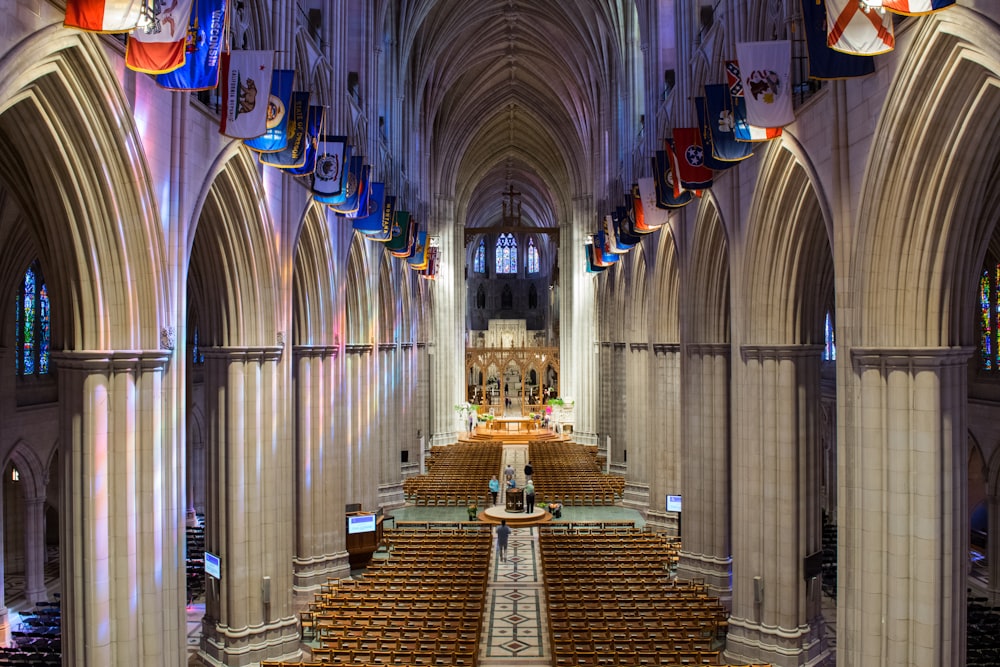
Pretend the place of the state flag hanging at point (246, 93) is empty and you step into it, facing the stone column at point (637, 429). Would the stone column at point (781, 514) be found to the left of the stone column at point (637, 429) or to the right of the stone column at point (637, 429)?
right

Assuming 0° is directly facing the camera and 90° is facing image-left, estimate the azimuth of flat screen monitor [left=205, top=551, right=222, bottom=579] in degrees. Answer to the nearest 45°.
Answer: approximately 45°

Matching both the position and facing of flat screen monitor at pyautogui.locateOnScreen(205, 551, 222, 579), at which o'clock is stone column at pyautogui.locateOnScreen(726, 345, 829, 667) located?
The stone column is roughly at 8 o'clock from the flat screen monitor.

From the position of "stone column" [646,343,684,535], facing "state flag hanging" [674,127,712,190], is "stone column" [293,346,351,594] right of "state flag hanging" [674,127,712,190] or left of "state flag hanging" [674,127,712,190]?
right

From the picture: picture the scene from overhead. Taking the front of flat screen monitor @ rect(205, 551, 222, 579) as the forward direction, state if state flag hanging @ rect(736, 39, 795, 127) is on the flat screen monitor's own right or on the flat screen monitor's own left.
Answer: on the flat screen monitor's own left

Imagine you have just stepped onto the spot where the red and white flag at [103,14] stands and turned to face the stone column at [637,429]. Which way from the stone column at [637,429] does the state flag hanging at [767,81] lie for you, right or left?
right

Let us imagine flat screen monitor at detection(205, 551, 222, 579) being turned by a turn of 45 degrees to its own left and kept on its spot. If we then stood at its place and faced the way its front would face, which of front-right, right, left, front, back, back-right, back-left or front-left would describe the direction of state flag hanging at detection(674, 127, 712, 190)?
left

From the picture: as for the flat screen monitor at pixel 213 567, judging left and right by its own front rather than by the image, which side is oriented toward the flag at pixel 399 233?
back

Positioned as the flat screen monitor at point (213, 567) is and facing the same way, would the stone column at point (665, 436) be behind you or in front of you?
behind

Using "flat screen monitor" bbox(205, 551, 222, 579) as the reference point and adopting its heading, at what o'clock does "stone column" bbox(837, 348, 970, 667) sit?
The stone column is roughly at 9 o'clock from the flat screen monitor.

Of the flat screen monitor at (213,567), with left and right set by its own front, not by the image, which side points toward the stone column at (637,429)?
back

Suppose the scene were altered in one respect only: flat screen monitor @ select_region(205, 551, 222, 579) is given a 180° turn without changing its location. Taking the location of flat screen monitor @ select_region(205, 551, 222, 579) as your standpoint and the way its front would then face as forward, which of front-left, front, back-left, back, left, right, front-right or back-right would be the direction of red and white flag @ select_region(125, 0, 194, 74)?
back-right
